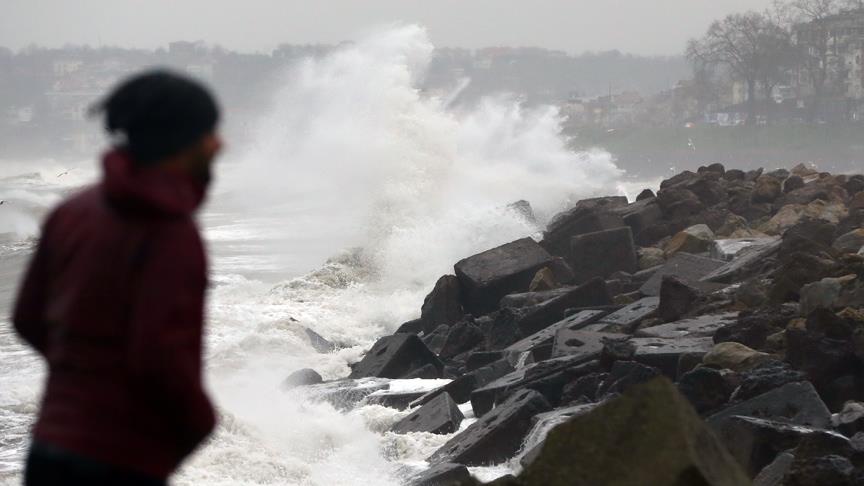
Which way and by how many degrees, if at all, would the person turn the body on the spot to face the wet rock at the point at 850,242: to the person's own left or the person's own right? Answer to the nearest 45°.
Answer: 0° — they already face it

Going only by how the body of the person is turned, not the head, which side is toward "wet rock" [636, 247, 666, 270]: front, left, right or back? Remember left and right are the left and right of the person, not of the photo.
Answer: front

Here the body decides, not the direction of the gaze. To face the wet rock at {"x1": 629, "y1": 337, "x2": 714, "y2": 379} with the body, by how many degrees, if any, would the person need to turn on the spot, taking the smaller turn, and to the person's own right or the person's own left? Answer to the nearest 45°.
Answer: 0° — they already face it

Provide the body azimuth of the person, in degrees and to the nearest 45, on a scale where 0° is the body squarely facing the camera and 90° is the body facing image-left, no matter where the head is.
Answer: approximately 225°

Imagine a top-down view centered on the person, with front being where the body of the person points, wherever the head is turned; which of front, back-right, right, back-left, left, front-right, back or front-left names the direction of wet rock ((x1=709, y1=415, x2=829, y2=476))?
front

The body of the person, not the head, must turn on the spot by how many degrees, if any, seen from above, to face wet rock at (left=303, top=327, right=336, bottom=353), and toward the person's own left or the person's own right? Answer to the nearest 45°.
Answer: approximately 45° to the person's own left

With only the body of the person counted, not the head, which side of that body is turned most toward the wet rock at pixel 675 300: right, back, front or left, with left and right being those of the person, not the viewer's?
front

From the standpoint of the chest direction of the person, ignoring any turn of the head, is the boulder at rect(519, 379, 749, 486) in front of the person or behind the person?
in front

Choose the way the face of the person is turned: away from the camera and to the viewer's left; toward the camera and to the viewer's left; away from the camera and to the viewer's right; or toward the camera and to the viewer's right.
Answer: away from the camera and to the viewer's right

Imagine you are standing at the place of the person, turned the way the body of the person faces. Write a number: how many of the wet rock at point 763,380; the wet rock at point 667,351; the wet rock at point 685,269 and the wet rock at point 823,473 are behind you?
0

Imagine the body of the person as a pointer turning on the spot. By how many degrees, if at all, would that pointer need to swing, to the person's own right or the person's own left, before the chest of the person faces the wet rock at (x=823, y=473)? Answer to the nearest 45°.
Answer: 0° — they already face it
